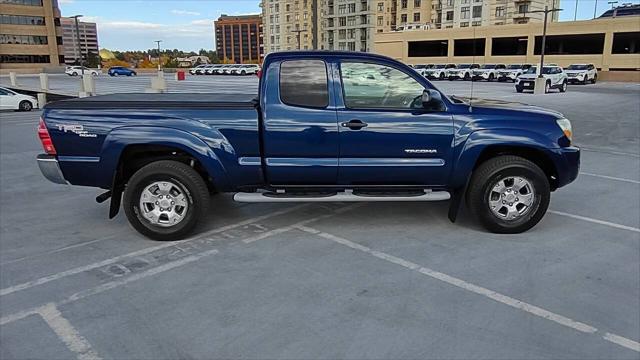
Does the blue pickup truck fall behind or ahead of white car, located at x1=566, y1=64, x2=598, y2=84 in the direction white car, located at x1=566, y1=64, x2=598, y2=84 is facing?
ahead

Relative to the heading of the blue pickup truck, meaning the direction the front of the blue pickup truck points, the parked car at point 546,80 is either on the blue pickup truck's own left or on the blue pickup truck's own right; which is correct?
on the blue pickup truck's own left

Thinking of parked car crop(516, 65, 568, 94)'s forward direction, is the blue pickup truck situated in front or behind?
in front

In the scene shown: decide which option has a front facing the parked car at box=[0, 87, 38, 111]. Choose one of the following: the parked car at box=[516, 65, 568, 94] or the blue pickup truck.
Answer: the parked car at box=[516, 65, 568, 94]

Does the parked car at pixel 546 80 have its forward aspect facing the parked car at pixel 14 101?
yes

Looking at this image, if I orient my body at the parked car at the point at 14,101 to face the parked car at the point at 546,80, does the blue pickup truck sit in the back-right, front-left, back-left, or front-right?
front-right

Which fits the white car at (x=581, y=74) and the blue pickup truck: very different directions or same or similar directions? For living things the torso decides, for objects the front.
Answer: very different directions

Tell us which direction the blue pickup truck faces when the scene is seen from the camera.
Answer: facing to the right of the viewer

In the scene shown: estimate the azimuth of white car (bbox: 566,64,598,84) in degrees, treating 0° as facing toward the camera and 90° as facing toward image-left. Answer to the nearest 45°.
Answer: approximately 45°
